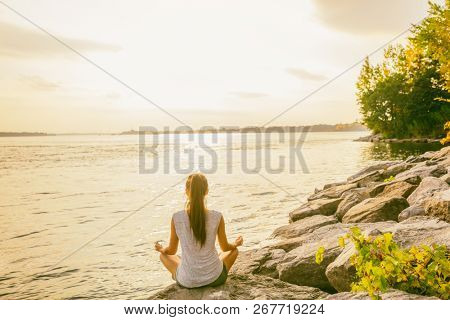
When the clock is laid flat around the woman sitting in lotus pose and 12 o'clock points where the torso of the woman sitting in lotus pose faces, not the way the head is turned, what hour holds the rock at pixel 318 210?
The rock is roughly at 1 o'clock from the woman sitting in lotus pose.

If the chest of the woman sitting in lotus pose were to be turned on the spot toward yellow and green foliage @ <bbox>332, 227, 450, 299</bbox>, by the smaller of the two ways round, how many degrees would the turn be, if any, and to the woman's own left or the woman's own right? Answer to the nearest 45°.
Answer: approximately 135° to the woman's own right

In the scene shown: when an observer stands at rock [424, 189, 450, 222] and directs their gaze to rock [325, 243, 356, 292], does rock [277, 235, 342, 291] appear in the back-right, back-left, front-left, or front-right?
front-right

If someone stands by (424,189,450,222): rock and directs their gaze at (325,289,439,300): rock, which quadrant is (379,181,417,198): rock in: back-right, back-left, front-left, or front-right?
back-right

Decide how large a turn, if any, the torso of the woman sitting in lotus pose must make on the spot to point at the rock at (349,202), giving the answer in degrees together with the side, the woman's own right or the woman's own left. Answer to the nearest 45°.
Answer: approximately 45° to the woman's own right

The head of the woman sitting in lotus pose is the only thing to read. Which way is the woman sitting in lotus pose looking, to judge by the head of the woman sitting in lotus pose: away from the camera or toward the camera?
away from the camera

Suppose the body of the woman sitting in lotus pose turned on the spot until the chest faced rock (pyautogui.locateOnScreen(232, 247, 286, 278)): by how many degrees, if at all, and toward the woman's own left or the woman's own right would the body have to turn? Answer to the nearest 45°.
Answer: approximately 45° to the woman's own right

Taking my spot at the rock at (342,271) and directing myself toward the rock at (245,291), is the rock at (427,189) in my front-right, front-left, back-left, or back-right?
back-right

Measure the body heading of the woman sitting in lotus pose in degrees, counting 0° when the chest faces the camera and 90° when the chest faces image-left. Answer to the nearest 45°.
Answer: approximately 180°

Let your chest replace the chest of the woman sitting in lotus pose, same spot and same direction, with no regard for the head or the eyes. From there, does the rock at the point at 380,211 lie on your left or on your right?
on your right

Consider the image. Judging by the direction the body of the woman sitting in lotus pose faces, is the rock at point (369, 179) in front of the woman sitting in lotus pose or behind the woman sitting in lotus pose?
in front

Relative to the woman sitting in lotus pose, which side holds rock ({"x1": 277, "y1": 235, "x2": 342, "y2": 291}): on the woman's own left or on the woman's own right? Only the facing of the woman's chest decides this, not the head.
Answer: on the woman's own right

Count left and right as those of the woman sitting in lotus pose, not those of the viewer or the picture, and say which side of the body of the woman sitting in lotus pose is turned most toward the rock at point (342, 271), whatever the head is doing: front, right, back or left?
right
